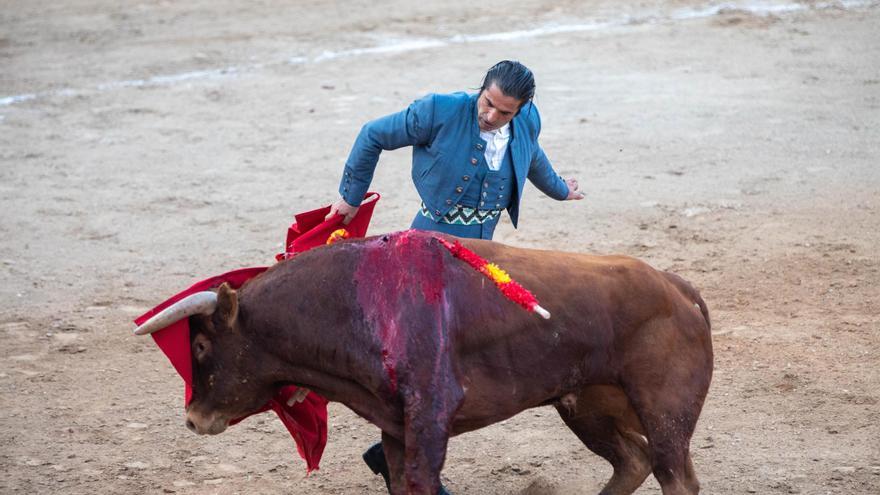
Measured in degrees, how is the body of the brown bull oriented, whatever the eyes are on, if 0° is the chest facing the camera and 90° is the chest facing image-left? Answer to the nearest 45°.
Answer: approximately 90°
